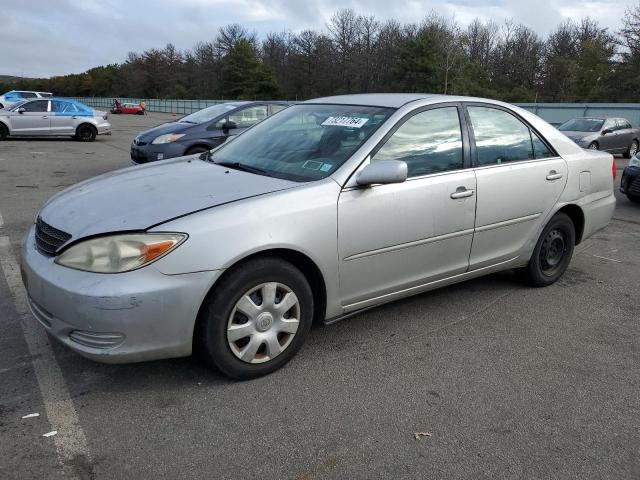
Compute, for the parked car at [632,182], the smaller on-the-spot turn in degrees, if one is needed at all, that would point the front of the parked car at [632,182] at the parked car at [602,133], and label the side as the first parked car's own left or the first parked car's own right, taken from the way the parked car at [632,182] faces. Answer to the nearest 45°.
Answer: approximately 135° to the first parked car's own right

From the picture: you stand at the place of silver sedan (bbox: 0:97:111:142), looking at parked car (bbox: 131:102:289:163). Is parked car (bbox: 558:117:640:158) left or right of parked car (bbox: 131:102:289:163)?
left

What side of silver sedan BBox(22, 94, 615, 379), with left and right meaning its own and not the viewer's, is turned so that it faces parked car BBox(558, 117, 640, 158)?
back

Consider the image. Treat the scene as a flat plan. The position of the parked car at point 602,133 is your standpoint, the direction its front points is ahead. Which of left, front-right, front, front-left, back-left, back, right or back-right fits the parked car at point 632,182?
front-left

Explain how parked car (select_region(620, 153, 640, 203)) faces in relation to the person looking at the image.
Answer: facing the viewer and to the left of the viewer

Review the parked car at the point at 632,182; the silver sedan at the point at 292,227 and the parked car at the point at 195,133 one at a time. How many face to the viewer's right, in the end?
0

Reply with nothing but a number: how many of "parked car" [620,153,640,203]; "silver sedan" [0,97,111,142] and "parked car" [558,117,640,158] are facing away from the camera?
0

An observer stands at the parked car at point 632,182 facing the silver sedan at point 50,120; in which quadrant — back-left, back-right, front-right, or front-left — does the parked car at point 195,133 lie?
front-left

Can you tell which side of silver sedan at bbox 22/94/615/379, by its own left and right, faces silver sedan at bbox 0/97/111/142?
right
